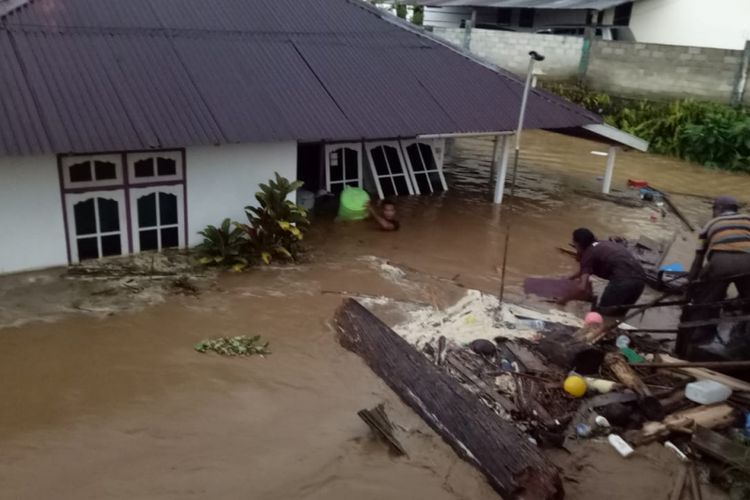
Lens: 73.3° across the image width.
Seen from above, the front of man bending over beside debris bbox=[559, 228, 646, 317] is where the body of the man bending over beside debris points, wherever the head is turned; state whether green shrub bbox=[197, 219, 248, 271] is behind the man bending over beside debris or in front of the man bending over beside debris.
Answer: in front

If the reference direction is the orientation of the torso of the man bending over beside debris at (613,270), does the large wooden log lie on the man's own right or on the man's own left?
on the man's own left

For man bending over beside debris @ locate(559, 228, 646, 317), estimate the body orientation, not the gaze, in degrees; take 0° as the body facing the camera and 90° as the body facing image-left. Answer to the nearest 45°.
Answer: approximately 90°

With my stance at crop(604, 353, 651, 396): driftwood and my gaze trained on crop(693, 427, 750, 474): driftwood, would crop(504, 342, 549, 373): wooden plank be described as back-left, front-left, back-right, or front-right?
back-right

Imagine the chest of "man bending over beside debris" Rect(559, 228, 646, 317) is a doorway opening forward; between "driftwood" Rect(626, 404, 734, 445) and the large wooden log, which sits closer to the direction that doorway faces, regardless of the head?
the large wooden log

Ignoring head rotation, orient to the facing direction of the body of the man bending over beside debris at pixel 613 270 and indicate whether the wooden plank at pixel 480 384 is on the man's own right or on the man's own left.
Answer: on the man's own left

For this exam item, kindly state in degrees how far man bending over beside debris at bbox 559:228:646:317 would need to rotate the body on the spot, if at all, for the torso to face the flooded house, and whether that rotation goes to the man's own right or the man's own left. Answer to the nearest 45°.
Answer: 0° — they already face it
